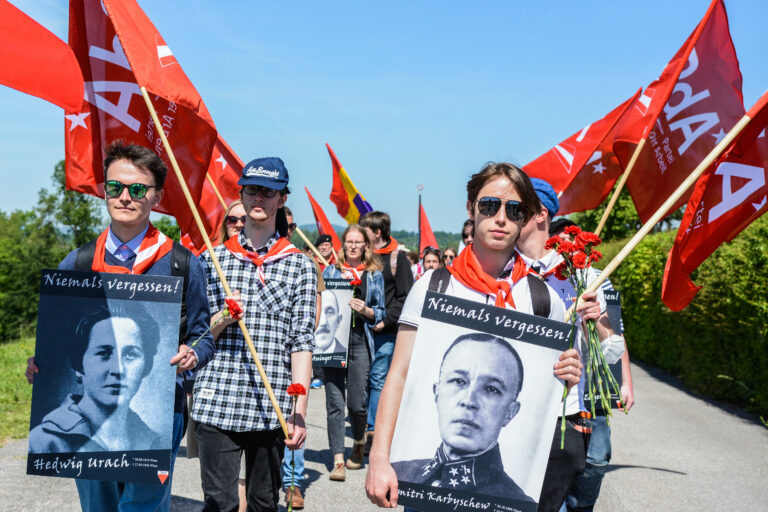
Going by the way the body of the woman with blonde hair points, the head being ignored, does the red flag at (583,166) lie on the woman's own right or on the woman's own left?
on the woman's own left

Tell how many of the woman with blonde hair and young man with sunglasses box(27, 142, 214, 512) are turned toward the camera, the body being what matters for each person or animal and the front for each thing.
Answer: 2

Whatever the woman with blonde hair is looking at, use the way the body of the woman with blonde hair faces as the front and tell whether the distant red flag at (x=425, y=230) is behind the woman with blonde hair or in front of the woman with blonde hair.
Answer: behind

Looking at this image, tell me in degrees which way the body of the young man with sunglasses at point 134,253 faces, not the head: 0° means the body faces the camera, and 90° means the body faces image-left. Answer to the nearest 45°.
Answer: approximately 0°

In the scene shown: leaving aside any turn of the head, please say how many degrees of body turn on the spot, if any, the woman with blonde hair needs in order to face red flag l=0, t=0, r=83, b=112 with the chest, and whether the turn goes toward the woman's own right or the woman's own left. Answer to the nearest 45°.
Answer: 0° — they already face it

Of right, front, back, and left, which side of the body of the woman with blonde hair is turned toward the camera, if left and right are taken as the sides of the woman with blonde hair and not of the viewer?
front

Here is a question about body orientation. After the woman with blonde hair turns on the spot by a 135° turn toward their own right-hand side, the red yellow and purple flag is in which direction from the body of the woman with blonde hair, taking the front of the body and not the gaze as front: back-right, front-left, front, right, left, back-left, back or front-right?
front-right
